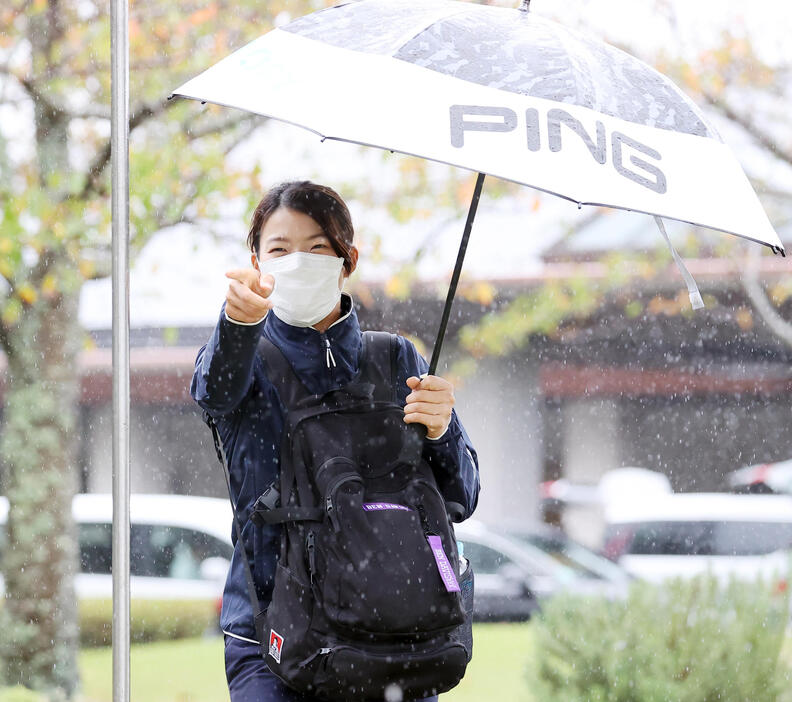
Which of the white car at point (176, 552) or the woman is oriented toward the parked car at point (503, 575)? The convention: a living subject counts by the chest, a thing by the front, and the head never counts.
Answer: the white car

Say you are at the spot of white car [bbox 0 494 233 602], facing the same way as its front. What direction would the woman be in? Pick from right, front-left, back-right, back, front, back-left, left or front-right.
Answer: right

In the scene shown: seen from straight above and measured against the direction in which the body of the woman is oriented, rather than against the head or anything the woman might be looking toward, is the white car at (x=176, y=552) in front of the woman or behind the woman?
behind

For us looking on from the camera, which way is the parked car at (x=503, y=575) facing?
facing to the right of the viewer

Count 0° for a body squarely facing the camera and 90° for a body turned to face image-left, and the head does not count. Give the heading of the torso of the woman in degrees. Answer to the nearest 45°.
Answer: approximately 0°

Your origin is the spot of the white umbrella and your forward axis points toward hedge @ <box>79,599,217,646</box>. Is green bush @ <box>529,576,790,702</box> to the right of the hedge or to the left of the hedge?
right

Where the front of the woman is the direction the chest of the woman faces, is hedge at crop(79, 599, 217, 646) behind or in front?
behind

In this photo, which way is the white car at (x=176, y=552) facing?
to the viewer's right

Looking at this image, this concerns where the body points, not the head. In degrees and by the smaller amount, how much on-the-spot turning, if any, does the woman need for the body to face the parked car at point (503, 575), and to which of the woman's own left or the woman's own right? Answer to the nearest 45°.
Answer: approximately 180°

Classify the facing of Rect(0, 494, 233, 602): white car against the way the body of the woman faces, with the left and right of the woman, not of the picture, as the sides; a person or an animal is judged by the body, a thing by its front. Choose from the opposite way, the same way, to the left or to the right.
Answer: to the left
